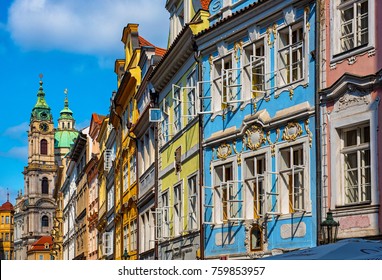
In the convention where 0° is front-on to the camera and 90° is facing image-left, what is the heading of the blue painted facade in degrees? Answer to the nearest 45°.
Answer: approximately 45°

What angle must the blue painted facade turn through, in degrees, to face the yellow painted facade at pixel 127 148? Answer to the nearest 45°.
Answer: approximately 135° to its right

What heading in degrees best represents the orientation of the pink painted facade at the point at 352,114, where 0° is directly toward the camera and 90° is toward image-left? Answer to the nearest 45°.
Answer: approximately 45°

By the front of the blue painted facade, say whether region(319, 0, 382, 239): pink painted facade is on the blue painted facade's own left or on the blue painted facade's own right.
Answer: on the blue painted facade's own left
